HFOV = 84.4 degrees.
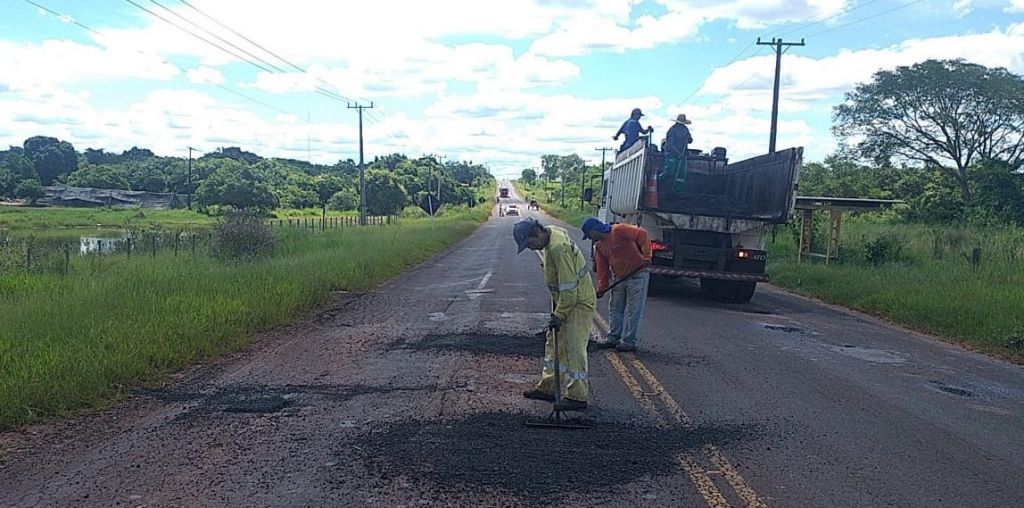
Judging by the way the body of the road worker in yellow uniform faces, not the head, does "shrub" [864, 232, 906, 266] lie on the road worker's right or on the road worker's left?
on the road worker's right

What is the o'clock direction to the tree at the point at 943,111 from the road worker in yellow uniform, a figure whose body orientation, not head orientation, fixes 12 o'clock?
The tree is roughly at 4 o'clock from the road worker in yellow uniform.

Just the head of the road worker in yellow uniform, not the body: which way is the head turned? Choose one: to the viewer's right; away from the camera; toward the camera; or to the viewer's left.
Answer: to the viewer's left

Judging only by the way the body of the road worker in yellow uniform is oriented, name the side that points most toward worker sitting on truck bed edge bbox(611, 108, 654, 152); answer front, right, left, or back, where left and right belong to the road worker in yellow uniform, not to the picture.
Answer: right

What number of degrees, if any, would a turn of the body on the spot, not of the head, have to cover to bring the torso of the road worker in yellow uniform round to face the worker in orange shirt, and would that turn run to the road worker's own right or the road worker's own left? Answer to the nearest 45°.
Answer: approximately 90° to the road worker's own right

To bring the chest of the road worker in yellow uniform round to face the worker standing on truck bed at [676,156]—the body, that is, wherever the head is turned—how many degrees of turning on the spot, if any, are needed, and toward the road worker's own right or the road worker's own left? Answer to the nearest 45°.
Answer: approximately 90° to the road worker's own right

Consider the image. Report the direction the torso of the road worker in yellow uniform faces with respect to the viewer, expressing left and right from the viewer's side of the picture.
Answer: facing to the left of the viewer

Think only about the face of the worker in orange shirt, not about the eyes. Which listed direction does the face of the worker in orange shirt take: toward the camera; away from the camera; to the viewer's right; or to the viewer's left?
to the viewer's left

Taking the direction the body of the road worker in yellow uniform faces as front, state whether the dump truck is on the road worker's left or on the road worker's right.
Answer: on the road worker's right
